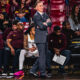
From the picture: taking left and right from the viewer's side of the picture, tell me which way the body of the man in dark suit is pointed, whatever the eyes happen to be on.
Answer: facing the viewer and to the right of the viewer

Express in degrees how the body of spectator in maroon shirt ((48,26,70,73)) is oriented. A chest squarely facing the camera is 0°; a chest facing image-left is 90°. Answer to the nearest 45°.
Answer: approximately 0°

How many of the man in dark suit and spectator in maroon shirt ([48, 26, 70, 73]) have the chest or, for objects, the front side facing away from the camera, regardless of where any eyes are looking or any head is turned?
0

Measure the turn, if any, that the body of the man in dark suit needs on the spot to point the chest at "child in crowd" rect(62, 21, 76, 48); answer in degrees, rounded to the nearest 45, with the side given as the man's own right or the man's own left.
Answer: approximately 90° to the man's own left

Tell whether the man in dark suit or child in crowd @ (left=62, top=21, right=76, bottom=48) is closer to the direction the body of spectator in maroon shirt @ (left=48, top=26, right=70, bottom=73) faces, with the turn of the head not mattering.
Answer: the man in dark suit

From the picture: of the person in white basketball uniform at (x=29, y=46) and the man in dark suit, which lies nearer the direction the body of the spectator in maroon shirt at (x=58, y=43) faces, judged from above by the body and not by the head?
the man in dark suit

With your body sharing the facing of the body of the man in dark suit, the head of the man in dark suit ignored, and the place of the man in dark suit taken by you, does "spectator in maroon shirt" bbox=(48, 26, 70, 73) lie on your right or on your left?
on your left

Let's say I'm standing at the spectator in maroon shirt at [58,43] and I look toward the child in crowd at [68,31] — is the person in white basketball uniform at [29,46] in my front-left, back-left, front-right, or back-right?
back-left

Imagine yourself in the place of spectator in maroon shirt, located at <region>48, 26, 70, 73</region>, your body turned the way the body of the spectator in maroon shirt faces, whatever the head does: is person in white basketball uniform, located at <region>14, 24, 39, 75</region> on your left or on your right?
on your right

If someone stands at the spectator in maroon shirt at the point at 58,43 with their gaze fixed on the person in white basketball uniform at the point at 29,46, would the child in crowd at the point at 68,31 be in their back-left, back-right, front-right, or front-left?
back-right

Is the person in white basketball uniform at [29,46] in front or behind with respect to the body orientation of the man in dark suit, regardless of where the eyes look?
behind
